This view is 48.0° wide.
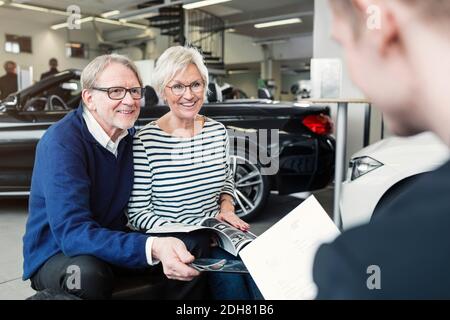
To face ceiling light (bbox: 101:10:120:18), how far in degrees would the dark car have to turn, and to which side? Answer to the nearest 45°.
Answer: approximately 90° to its right

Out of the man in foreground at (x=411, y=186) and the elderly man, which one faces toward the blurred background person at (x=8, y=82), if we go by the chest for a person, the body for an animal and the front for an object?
the man in foreground

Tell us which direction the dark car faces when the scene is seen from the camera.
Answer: facing to the left of the viewer

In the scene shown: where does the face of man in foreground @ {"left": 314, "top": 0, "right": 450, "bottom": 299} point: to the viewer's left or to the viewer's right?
to the viewer's left

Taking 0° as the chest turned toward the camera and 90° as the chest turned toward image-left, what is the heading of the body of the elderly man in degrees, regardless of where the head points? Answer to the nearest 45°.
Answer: approximately 315°

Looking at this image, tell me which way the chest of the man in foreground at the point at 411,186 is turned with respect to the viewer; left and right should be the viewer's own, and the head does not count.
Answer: facing away from the viewer and to the left of the viewer

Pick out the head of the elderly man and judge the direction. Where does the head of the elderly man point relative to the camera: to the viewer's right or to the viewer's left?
to the viewer's right

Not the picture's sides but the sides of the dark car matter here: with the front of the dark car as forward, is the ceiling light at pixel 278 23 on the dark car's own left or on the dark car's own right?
on the dark car's own right

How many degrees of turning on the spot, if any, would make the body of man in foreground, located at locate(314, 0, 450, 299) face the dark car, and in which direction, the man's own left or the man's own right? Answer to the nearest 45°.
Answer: approximately 45° to the man's own right

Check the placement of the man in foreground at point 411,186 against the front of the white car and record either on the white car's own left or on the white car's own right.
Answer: on the white car's own left

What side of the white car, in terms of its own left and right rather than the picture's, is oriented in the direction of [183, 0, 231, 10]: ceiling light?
right

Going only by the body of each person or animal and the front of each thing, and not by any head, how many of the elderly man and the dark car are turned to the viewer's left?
1
